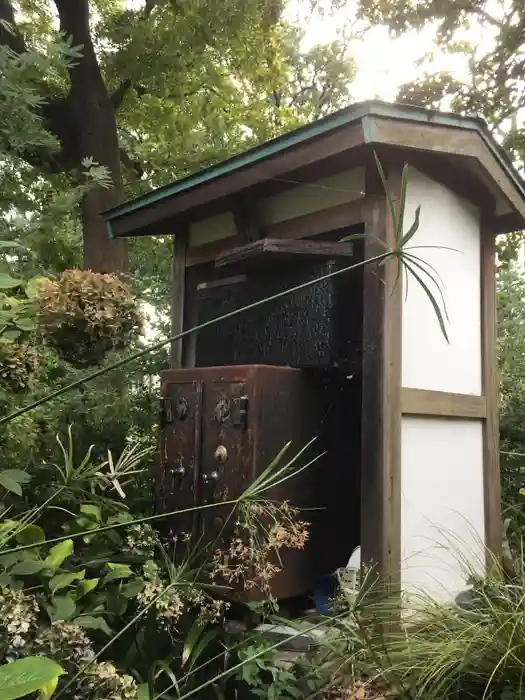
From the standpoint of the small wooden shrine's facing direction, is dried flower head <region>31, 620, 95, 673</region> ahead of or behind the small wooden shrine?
ahead

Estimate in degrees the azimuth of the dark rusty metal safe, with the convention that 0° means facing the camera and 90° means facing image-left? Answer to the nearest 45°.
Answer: approximately 45°

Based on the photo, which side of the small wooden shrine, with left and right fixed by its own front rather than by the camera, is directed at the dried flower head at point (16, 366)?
front

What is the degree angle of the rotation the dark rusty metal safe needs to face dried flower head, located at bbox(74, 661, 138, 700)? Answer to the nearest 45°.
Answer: approximately 45° to its left

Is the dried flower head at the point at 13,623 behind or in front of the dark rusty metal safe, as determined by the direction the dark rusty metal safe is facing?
in front

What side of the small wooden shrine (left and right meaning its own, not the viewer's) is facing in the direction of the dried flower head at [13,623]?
front

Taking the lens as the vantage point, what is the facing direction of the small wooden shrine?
facing the viewer and to the left of the viewer
